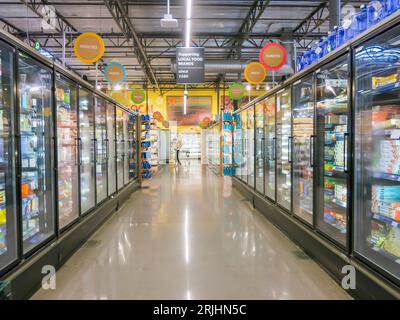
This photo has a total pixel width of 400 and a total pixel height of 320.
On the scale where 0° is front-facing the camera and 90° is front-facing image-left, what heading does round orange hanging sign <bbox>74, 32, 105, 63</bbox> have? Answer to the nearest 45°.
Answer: approximately 0°

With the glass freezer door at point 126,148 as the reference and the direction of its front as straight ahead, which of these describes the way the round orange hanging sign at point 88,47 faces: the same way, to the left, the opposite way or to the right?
to the right

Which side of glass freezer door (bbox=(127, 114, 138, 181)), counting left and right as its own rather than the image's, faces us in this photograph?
right

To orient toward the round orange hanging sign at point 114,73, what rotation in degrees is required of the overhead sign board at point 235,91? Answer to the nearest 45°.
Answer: approximately 45° to its right

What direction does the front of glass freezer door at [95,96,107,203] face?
to the viewer's right

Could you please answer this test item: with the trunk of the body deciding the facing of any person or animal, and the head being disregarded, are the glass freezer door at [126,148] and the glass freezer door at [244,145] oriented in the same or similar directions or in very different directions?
very different directions

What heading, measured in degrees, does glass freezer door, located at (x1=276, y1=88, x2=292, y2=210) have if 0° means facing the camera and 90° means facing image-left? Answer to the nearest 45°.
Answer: approximately 90°

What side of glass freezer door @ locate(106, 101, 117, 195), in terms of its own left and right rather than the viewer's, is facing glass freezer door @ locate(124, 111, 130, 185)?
left
